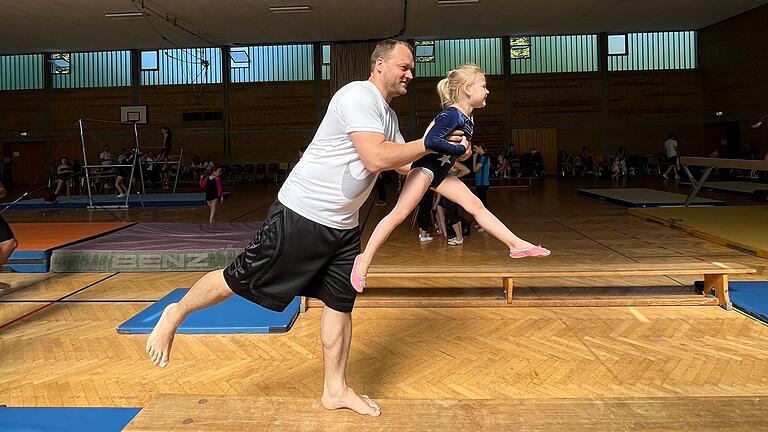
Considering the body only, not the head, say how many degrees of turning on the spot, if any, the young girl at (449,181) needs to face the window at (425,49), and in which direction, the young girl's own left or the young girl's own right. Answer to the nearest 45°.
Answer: approximately 90° to the young girl's own left

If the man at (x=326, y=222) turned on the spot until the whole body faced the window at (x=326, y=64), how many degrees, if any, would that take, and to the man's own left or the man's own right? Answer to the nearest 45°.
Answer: approximately 90° to the man's own left

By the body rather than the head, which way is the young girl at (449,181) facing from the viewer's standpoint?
to the viewer's right

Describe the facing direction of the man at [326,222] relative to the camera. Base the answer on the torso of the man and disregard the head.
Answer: to the viewer's right

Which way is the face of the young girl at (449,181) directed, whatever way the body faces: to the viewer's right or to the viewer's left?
to the viewer's right

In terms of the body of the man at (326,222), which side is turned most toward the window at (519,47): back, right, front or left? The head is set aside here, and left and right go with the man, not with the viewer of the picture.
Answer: left
